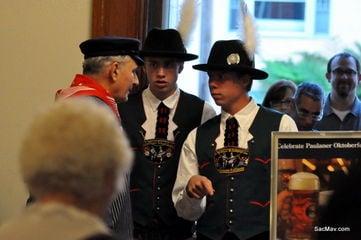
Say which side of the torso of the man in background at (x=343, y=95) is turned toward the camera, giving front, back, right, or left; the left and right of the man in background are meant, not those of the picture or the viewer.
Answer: front

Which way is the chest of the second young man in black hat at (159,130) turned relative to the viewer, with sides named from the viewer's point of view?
facing the viewer

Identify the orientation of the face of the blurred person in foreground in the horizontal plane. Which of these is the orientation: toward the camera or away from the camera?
away from the camera

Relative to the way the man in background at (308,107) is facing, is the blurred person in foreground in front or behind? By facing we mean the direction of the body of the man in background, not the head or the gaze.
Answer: in front

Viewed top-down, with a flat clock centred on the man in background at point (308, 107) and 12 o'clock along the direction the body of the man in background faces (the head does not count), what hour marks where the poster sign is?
The poster sign is roughly at 12 o'clock from the man in background.

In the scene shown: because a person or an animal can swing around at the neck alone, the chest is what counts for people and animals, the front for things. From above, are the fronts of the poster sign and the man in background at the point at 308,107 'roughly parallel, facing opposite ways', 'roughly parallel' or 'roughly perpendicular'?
roughly parallel

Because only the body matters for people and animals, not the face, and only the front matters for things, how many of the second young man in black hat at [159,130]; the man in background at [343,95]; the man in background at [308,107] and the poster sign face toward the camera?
4

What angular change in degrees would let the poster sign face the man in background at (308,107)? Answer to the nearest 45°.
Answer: approximately 180°

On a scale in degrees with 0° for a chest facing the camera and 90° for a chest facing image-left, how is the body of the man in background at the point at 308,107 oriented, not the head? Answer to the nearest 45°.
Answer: approximately 0°

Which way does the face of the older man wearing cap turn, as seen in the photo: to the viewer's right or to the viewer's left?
to the viewer's right

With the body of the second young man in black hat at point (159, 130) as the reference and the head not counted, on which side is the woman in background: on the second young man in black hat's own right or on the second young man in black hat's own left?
on the second young man in black hat's own left

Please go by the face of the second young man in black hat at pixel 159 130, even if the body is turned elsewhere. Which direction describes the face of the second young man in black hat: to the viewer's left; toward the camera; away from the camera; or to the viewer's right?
toward the camera

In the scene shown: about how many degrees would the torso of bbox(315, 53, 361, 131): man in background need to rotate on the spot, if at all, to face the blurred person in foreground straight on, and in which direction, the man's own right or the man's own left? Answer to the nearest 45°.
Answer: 0° — they already face them

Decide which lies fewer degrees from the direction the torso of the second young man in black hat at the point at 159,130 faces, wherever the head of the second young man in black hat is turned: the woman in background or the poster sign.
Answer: the poster sign
